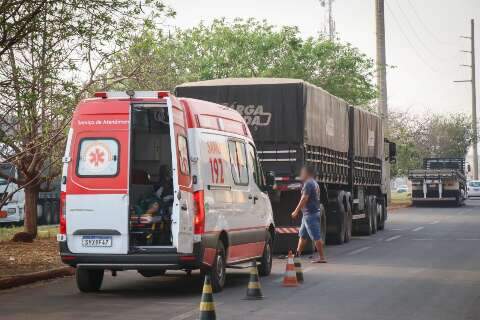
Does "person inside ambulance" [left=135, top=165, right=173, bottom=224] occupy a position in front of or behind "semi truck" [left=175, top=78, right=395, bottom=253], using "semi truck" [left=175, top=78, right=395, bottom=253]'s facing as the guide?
behind

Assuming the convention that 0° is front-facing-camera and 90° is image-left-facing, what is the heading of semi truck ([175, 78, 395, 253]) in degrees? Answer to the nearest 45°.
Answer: approximately 225°

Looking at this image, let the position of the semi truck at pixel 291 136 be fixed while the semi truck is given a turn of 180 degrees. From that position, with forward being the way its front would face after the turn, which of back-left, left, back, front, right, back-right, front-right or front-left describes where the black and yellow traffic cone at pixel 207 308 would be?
front-left

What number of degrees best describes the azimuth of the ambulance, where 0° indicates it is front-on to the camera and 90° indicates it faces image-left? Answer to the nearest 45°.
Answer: approximately 225°

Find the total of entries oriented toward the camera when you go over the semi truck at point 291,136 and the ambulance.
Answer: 0

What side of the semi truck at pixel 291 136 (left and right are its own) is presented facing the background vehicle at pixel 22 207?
left

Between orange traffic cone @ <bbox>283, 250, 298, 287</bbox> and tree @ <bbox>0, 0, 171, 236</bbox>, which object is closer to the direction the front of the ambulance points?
the orange traffic cone

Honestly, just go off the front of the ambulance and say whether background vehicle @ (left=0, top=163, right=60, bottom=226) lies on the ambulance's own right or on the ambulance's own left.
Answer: on the ambulance's own left

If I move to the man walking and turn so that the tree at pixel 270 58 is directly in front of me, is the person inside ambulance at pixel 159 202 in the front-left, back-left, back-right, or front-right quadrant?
back-left

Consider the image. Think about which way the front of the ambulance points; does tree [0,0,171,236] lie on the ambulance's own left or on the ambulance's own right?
on the ambulance's own left

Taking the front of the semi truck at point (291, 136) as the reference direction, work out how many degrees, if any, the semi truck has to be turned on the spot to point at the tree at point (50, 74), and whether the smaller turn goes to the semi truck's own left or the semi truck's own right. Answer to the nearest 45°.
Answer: approximately 180°

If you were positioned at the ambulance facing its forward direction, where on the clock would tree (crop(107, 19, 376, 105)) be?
The tree is roughly at 11 o'clock from the ambulance.
